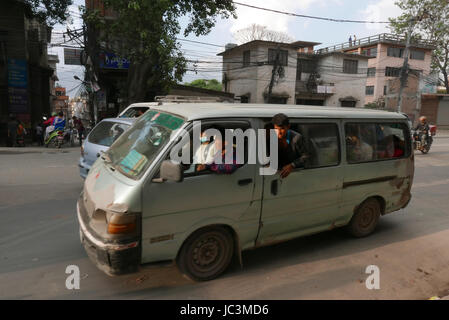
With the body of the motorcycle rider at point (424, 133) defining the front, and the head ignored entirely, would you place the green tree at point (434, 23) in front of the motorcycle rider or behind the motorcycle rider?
behind

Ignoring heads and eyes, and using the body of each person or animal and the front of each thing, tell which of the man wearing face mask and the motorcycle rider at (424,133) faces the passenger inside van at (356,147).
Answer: the motorcycle rider

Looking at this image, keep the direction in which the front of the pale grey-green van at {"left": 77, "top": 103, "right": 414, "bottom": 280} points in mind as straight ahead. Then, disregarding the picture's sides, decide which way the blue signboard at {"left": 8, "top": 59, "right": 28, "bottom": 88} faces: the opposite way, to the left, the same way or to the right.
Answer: to the left

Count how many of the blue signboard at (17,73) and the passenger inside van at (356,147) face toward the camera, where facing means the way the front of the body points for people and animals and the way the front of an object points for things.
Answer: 1

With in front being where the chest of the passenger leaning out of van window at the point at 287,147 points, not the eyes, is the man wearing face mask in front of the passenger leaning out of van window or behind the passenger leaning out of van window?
in front

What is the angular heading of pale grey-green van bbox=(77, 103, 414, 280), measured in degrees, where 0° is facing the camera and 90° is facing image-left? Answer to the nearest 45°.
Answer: approximately 45°

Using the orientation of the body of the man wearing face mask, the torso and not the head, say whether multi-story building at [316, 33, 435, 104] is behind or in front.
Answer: behind

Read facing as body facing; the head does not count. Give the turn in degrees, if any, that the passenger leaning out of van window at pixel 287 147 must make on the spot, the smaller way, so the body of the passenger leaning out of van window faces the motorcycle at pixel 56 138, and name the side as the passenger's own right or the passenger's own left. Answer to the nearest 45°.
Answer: approximately 90° to the passenger's own right

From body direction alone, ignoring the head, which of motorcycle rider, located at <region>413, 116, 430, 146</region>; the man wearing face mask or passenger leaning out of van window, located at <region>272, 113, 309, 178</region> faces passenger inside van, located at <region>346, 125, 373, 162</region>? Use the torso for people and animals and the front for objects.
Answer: the motorcycle rider

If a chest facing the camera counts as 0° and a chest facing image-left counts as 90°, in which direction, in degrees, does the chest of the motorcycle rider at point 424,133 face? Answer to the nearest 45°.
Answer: approximately 0°

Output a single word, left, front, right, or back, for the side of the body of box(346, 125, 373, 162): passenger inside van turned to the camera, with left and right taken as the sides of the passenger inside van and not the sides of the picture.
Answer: left
